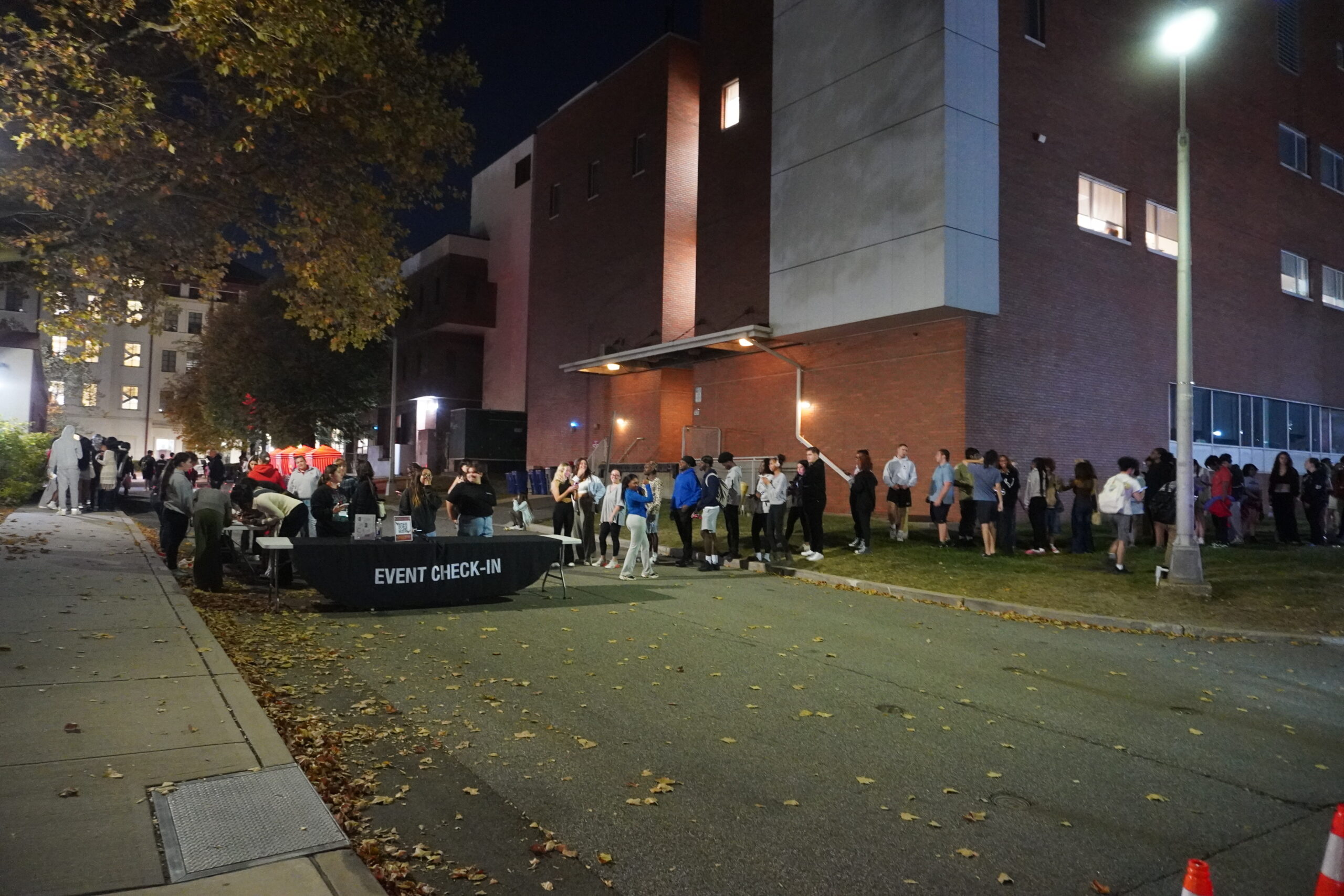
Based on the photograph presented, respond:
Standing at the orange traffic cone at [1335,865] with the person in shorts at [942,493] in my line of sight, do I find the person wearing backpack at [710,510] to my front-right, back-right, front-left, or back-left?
front-left

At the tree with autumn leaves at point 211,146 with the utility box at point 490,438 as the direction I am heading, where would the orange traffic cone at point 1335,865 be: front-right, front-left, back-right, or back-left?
back-right

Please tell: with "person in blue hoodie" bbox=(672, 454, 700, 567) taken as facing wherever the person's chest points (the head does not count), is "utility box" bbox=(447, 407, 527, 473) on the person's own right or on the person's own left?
on the person's own right

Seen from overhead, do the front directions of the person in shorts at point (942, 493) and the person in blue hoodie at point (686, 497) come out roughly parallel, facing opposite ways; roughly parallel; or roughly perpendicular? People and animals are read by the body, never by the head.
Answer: roughly parallel

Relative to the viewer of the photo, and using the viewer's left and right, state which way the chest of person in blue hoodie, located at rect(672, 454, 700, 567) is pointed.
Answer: facing to the left of the viewer

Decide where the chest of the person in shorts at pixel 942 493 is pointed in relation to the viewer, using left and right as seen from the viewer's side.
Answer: facing to the left of the viewer

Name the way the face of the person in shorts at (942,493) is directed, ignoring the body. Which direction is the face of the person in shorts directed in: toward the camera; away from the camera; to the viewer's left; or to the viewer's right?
to the viewer's left

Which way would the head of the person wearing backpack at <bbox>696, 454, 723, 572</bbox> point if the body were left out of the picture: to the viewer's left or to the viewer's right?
to the viewer's left

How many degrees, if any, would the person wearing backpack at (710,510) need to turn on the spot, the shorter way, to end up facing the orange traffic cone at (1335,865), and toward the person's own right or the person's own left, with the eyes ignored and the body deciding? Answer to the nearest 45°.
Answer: approximately 90° to the person's own left

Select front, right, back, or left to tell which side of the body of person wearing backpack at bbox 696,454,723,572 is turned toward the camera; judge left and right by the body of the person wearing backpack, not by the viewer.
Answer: left

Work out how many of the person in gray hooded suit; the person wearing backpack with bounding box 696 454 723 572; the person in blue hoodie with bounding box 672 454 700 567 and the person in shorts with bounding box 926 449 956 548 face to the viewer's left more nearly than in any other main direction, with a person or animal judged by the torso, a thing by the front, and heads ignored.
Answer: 3

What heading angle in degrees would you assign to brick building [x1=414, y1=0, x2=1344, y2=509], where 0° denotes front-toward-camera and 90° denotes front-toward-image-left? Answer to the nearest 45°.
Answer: approximately 45°
